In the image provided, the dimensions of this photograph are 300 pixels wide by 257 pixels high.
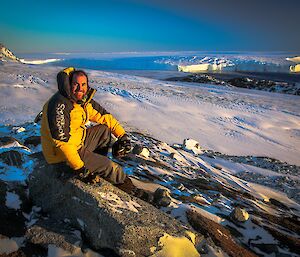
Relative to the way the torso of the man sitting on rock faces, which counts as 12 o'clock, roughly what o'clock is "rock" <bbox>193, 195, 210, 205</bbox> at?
The rock is roughly at 10 o'clock from the man sitting on rock.

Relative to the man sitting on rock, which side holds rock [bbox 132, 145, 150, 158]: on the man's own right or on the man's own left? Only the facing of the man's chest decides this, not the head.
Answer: on the man's own left

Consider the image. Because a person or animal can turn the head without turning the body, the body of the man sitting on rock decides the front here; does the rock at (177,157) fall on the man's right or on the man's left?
on the man's left

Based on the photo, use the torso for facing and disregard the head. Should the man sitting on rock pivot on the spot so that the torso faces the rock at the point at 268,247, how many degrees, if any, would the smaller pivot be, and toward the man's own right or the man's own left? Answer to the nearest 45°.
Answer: approximately 45° to the man's own left

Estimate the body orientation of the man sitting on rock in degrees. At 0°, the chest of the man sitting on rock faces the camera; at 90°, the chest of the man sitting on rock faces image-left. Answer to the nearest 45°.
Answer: approximately 315°

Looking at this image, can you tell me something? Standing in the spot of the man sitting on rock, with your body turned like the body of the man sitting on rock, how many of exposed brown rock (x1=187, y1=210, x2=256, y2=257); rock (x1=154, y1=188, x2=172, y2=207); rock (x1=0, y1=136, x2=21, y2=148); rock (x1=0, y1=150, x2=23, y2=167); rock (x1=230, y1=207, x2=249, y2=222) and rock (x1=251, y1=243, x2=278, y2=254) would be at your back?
2

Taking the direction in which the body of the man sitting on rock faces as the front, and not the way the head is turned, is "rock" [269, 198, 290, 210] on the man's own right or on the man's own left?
on the man's own left

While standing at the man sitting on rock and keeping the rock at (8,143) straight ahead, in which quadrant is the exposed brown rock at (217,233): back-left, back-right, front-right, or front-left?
back-right
